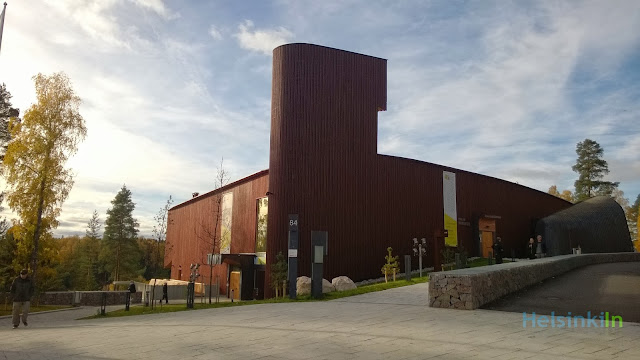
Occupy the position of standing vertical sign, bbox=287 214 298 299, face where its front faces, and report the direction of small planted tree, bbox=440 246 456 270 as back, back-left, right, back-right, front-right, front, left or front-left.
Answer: back-left

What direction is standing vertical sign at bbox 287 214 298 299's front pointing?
toward the camera

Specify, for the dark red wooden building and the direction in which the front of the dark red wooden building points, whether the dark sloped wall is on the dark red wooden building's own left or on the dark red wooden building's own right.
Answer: on the dark red wooden building's own left

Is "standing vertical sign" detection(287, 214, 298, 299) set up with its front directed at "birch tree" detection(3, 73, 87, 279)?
no

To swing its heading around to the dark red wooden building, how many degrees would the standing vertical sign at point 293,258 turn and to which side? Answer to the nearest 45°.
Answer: approximately 180°

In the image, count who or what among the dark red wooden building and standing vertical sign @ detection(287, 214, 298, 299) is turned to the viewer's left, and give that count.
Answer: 0

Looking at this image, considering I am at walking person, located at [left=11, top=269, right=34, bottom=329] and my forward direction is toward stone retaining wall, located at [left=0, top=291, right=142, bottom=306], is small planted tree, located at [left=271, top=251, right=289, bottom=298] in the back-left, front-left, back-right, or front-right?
front-right

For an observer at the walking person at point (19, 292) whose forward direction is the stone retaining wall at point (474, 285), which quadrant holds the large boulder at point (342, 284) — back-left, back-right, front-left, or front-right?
front-left

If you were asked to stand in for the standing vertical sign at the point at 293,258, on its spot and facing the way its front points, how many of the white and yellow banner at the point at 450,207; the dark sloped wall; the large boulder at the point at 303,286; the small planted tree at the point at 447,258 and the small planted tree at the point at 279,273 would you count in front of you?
0

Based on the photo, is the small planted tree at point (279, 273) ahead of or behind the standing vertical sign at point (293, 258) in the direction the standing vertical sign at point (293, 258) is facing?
behind

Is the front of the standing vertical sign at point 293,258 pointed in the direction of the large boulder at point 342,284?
no

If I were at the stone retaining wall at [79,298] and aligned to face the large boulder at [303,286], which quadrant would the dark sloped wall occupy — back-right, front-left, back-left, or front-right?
front-left

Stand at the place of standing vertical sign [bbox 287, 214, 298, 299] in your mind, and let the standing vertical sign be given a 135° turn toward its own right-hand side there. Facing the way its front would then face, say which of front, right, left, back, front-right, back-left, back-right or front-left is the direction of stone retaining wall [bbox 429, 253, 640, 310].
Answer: back

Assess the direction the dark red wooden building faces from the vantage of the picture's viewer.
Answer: facing the viewer and to the right of the viewer
